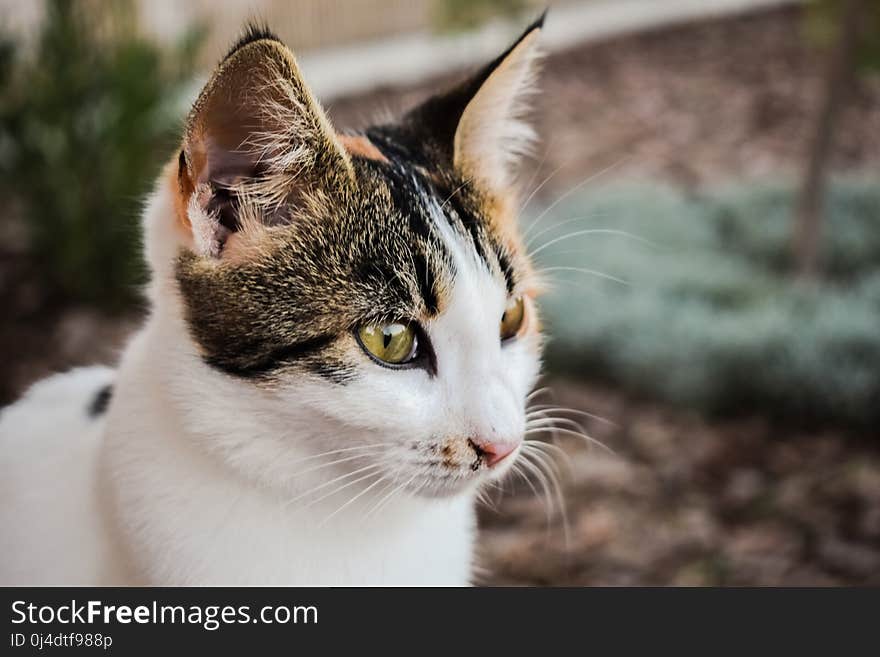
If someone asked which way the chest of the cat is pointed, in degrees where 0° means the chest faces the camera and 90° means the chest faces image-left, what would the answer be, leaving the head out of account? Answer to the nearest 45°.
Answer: approximately 315°

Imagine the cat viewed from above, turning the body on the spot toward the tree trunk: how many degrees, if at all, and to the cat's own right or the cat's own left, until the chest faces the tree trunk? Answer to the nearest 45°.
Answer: approximately 90° to the cat's own left
